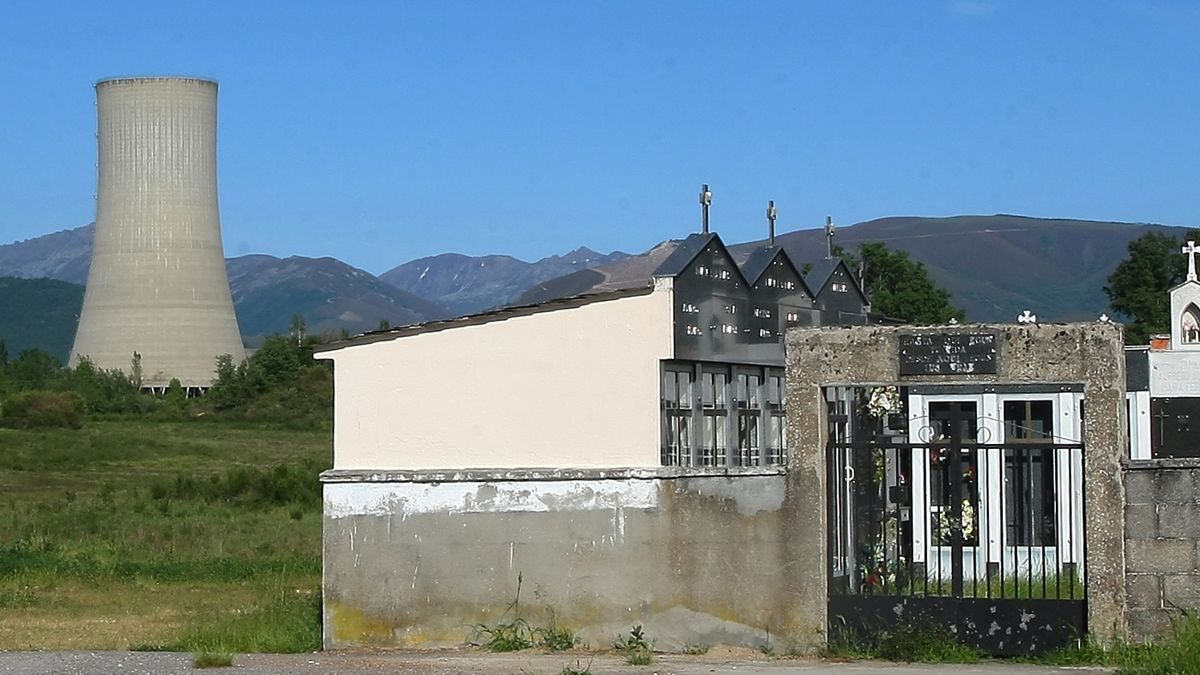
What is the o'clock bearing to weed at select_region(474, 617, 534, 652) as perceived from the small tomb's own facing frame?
The weed is roughly at 1 o'clock from the small tomb.

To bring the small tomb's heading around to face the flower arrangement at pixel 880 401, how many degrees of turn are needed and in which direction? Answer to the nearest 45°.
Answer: approximately 45° to its right

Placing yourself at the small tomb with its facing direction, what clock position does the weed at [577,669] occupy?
The weed is roughly at 1 o'clock from the small tomb.

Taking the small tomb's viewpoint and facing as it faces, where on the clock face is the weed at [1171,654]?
The weed is roughly at 12 o'clock from the small tomb.

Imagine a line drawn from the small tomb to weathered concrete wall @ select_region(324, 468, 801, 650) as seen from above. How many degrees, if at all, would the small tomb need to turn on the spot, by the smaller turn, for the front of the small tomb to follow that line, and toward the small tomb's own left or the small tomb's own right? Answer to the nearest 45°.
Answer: approximately 45° to the small tomb's own right

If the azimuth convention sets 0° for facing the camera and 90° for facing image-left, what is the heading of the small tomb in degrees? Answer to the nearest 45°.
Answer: approximately 0°

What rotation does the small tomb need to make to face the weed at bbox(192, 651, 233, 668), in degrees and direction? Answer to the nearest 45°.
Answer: approximately 45° to its right

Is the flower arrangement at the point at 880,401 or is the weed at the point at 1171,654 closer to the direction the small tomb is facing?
the weed

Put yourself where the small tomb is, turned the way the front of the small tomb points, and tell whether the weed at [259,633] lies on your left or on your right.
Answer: on your right
